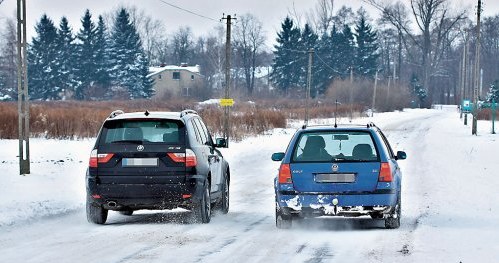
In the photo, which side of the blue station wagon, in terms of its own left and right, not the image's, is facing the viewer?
back

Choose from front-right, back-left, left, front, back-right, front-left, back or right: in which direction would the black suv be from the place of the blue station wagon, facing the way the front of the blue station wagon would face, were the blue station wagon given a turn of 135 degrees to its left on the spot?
front-right

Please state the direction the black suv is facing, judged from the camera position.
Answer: facing away from the viewer
